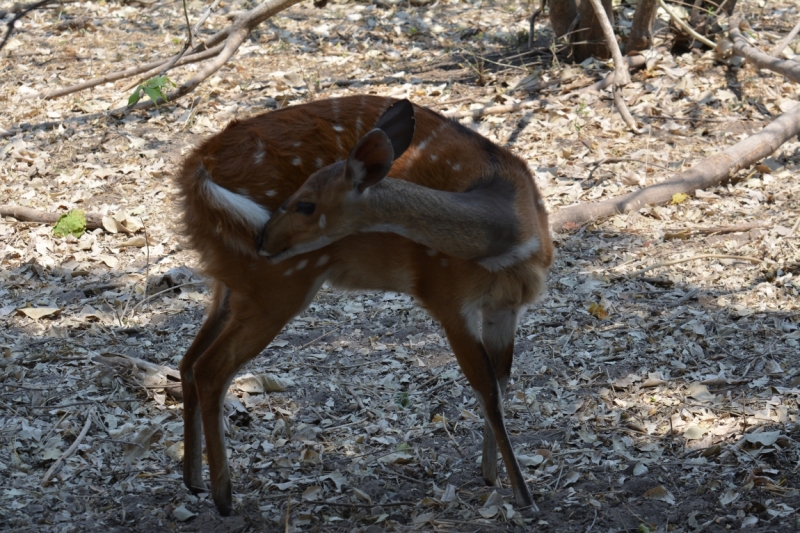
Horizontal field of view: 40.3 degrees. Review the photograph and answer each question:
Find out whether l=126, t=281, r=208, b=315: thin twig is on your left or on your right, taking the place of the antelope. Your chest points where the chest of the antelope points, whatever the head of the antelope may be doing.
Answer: on your left

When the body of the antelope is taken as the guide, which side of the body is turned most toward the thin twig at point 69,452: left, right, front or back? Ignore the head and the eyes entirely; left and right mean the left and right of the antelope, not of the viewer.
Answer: back

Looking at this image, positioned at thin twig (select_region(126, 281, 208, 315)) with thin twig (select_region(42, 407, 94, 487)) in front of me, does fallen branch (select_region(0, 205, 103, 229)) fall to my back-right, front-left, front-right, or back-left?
back-right

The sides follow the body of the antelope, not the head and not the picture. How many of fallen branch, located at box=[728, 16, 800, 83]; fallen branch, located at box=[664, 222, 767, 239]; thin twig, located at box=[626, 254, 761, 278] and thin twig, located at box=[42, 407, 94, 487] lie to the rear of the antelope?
1

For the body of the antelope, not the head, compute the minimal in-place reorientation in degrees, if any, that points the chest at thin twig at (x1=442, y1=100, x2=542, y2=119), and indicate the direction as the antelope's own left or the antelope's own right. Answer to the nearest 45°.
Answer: approximately 90° to the antelope's own left

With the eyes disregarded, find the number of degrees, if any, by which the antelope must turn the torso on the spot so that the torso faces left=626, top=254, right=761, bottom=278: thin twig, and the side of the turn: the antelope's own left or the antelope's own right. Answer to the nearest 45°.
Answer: approximately 45° to the antelope's own left

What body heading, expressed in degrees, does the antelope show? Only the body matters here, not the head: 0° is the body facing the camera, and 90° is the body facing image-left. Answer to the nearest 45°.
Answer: approximately 270°

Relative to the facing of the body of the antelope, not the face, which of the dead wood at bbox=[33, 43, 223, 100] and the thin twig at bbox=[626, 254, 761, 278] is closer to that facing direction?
the thin twig

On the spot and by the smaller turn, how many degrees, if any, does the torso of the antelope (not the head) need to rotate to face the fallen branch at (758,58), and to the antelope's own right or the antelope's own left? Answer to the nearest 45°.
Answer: approximately 45° to the antelope's own left

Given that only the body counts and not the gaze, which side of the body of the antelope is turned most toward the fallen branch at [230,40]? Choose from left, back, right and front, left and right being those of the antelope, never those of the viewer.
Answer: left
